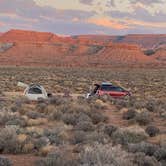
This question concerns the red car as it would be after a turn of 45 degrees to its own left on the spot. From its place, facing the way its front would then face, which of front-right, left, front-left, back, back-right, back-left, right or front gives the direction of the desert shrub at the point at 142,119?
back-right

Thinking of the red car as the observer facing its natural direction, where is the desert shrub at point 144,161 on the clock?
The desert shrub is roughly at 3 o'clock from the red car.

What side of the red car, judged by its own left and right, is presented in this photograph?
right

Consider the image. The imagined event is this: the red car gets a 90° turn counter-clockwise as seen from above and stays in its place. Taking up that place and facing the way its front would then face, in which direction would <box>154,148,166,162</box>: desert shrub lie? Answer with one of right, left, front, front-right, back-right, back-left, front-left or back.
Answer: back

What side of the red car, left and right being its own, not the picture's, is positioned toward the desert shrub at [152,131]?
right

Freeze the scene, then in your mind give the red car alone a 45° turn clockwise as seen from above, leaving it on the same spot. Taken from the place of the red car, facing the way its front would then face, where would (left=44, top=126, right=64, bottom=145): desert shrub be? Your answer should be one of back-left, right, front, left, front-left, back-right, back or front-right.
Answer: front-right

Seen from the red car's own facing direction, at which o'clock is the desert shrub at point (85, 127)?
The desert shrub is roughly at 3 o'clock from the red car.

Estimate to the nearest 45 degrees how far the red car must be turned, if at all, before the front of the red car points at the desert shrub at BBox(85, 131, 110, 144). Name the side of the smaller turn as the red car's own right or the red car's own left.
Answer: approximately 90° to the red car's own right

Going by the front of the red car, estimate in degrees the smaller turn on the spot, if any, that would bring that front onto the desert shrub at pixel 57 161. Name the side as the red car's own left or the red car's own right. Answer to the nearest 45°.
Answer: approximately 90° to the red car's own right

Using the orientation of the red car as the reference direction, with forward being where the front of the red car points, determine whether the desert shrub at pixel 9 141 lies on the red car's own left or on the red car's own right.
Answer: on the red car's own right

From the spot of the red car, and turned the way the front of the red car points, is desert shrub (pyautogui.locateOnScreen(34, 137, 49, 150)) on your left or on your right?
on your right
